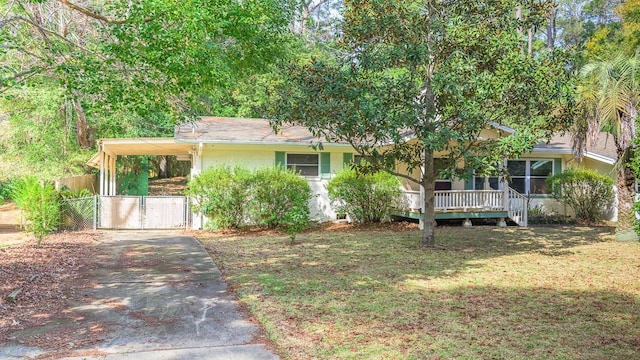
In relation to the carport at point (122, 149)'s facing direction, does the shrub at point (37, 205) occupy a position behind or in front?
in front

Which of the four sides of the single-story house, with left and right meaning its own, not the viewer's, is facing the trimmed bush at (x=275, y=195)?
front

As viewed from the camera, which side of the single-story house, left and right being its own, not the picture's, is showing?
front

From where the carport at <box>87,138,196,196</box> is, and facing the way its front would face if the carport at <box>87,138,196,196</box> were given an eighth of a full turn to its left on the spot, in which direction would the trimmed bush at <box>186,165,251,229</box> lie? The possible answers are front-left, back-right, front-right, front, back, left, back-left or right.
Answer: front

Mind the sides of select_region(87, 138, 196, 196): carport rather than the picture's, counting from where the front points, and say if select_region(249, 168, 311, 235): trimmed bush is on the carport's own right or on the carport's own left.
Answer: on the carport's own left

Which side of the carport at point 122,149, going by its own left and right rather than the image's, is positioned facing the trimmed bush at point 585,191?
left

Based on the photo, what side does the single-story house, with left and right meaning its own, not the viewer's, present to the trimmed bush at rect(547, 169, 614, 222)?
left

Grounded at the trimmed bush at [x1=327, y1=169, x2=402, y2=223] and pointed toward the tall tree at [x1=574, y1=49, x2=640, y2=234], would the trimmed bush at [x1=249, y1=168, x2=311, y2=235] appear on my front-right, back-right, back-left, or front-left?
back-right

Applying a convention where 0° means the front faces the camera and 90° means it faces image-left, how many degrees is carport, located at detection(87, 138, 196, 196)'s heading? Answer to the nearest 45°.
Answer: approximately 0°
